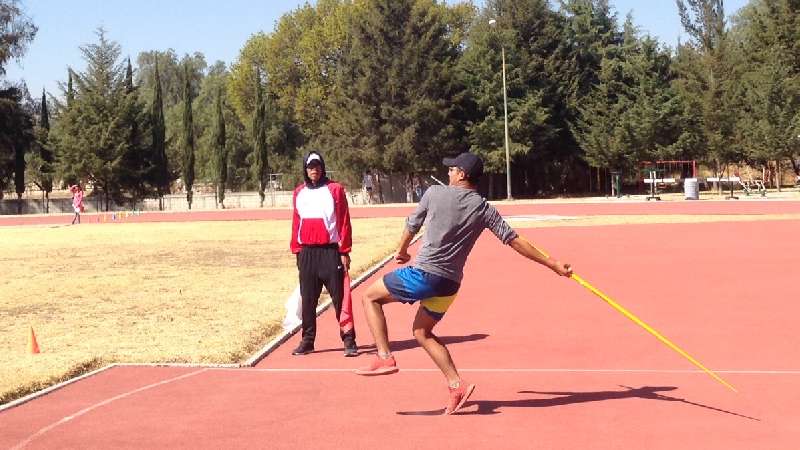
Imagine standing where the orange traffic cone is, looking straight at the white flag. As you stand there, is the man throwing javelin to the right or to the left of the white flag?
right

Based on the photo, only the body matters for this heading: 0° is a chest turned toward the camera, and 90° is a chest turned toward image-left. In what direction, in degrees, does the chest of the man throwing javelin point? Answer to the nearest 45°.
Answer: approximately 135°

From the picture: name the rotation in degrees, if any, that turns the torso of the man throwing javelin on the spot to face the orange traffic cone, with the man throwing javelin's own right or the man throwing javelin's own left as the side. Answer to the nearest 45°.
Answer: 0° — they already face it
